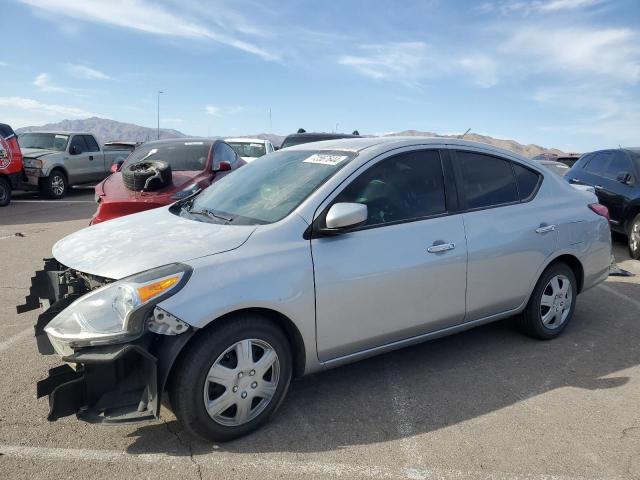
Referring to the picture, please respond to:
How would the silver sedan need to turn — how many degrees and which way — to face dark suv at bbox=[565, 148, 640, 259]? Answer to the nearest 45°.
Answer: approximately 180°

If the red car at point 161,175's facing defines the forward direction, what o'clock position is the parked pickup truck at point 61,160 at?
The parked pickup truck is roughly at 4 o'clock from the red car.

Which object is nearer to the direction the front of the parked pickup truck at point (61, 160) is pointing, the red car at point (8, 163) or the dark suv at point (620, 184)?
the red car

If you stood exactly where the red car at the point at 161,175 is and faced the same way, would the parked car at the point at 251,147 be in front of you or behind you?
behind

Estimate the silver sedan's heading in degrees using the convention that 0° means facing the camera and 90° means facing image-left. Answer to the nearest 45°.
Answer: approximately 45°

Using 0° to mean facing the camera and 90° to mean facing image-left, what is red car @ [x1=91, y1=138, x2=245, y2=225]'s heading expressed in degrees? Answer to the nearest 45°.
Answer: approximately 45°

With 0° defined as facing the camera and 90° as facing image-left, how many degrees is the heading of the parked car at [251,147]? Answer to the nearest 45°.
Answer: approximately 45°
